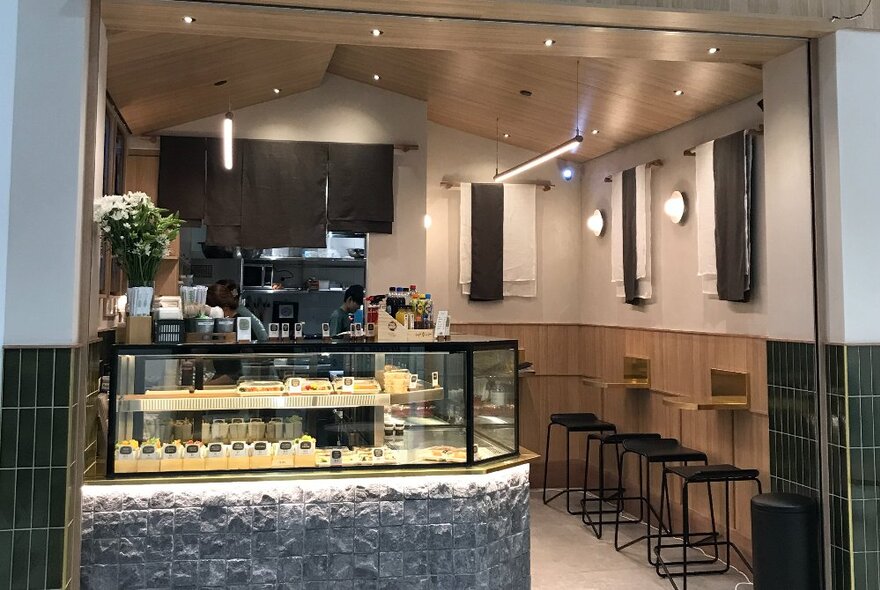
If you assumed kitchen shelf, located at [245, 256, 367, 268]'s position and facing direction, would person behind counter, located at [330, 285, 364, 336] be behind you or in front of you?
in front

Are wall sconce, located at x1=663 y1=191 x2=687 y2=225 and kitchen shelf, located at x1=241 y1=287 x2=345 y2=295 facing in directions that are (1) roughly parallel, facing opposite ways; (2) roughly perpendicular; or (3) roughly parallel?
roughly perpendicular

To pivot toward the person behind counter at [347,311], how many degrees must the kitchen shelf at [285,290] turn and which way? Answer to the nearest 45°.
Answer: approximately 45° to its left

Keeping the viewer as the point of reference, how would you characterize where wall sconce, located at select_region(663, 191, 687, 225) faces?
facing the viewer and to the left of the viewer

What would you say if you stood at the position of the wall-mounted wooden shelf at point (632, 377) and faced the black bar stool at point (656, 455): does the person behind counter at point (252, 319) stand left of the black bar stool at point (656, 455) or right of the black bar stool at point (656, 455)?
right

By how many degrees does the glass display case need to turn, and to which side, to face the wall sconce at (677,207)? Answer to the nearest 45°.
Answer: approximately 135° to its left

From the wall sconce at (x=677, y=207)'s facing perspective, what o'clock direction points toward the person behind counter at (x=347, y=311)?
The person behind counter is roughly at 1 o'clock from the wall sconce.

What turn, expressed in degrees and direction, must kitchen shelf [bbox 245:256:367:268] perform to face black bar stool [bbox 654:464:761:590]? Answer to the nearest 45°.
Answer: approximately 45° to its left

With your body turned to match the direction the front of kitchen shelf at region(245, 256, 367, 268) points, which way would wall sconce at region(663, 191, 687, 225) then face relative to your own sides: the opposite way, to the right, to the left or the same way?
to the right

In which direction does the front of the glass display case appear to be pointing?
toward the camera

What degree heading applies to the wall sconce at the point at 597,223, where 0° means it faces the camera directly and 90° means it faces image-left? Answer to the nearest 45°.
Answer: approximately 45°

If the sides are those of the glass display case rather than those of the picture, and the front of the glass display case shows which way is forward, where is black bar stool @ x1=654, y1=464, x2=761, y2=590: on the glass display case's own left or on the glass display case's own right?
on the glass display case's own left

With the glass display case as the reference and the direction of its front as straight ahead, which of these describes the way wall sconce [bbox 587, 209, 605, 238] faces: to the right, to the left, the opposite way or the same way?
to the right

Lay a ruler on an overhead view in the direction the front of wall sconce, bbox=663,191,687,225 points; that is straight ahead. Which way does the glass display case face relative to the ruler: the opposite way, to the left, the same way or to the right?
to the left

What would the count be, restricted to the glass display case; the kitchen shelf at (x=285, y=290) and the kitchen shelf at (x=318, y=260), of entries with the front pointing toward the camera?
3

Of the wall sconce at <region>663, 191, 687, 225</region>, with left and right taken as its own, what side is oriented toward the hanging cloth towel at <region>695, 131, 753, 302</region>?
left

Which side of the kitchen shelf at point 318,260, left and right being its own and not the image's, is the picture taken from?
front

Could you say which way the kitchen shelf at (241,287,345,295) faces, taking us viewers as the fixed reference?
facing the viewer

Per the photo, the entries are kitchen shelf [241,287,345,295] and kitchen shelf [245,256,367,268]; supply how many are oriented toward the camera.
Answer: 2
